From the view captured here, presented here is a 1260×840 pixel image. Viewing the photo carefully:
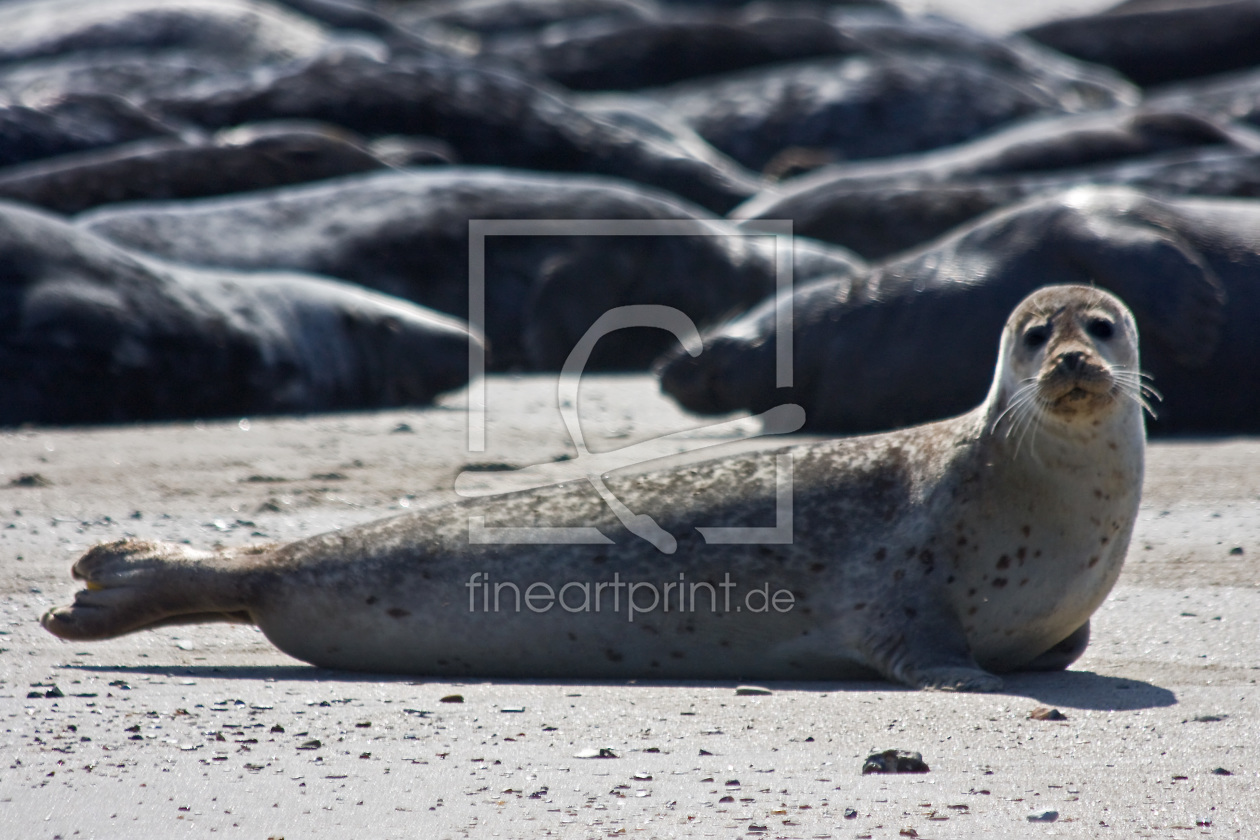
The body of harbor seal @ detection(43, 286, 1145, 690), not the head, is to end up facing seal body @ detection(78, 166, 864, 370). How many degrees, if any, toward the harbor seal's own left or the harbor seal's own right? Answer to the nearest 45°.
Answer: approximately 90° to the harbor seal's own left

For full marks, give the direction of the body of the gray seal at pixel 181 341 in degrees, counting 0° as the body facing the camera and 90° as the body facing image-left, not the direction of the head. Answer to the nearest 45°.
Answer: approximately 270°

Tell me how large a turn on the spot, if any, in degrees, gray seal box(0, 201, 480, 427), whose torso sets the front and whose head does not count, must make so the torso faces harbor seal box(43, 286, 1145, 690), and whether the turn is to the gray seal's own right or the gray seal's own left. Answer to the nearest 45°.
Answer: approximately 90° to the gray seal's own right

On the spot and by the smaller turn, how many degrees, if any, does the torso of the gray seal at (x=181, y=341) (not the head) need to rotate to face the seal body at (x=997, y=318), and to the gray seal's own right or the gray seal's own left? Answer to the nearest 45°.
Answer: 0° — it already faces it

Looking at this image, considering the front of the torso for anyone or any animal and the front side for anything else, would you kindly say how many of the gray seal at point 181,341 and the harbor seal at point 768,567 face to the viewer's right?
2

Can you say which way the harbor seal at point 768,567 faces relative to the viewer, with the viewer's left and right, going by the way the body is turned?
facing to the right of the viewer
